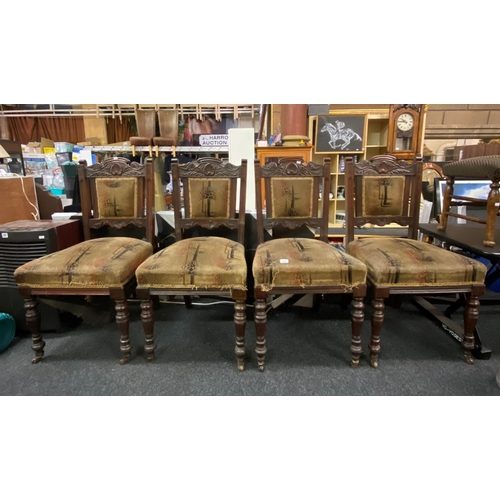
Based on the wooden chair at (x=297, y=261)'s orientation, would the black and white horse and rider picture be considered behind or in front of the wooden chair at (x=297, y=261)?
behind

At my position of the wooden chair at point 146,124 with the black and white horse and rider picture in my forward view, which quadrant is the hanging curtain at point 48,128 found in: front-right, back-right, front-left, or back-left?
back-left

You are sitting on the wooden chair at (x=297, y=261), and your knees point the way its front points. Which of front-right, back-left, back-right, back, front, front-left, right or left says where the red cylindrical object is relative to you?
back

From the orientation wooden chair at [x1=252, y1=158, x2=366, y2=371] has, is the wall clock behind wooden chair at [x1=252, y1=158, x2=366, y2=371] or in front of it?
behind

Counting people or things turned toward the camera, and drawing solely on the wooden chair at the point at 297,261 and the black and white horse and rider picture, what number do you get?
2

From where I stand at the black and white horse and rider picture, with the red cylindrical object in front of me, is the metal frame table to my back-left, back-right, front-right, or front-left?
back-left

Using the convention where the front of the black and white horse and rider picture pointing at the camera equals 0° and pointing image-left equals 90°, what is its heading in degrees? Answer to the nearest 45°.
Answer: approximately 0°

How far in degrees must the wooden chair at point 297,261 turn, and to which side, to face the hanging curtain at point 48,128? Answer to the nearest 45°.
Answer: approximately 135° to its right
